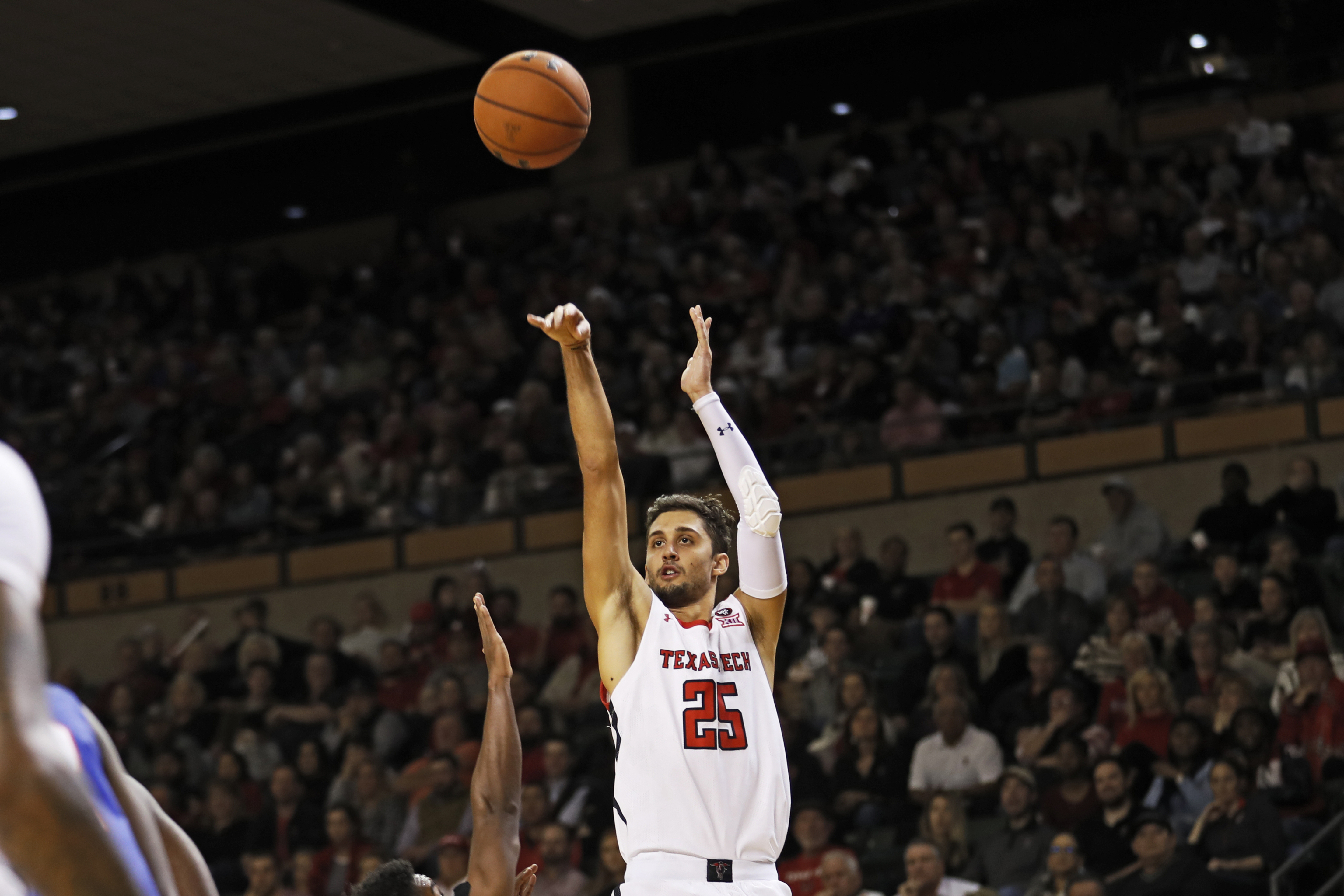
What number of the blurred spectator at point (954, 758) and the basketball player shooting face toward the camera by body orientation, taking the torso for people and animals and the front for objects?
2

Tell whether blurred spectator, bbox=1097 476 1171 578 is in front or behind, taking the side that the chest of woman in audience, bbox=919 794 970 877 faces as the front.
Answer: behind

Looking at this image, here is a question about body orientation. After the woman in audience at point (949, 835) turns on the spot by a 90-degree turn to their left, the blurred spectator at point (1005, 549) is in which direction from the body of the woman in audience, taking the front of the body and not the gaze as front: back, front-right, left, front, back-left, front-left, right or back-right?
back-left

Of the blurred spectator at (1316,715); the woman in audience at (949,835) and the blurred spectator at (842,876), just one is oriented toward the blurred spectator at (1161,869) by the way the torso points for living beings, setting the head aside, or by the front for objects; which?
the blurred spectator at (1316,715)

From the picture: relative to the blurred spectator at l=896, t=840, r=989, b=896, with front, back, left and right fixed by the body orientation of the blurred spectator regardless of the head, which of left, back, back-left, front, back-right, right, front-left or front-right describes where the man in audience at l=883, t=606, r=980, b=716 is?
back-right

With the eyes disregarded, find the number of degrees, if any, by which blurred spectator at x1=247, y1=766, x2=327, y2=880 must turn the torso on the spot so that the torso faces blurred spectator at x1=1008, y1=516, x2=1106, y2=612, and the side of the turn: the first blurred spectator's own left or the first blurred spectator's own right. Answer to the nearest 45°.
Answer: approximately 90° to the first blurred spectator's own left

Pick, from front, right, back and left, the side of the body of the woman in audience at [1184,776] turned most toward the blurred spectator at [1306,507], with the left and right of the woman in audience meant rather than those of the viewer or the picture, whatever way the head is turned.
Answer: back

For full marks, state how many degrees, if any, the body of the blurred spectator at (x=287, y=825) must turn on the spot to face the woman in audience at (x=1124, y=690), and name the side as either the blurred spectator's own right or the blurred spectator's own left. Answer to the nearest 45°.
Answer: approximately 45° to the blurred spectator's own left

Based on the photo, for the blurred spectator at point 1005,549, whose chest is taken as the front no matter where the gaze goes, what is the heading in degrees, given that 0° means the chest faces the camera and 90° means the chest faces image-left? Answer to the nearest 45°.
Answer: approximately 45°

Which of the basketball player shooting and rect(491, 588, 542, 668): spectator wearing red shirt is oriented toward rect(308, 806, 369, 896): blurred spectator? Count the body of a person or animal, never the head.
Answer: the spectator wearing red shirt
